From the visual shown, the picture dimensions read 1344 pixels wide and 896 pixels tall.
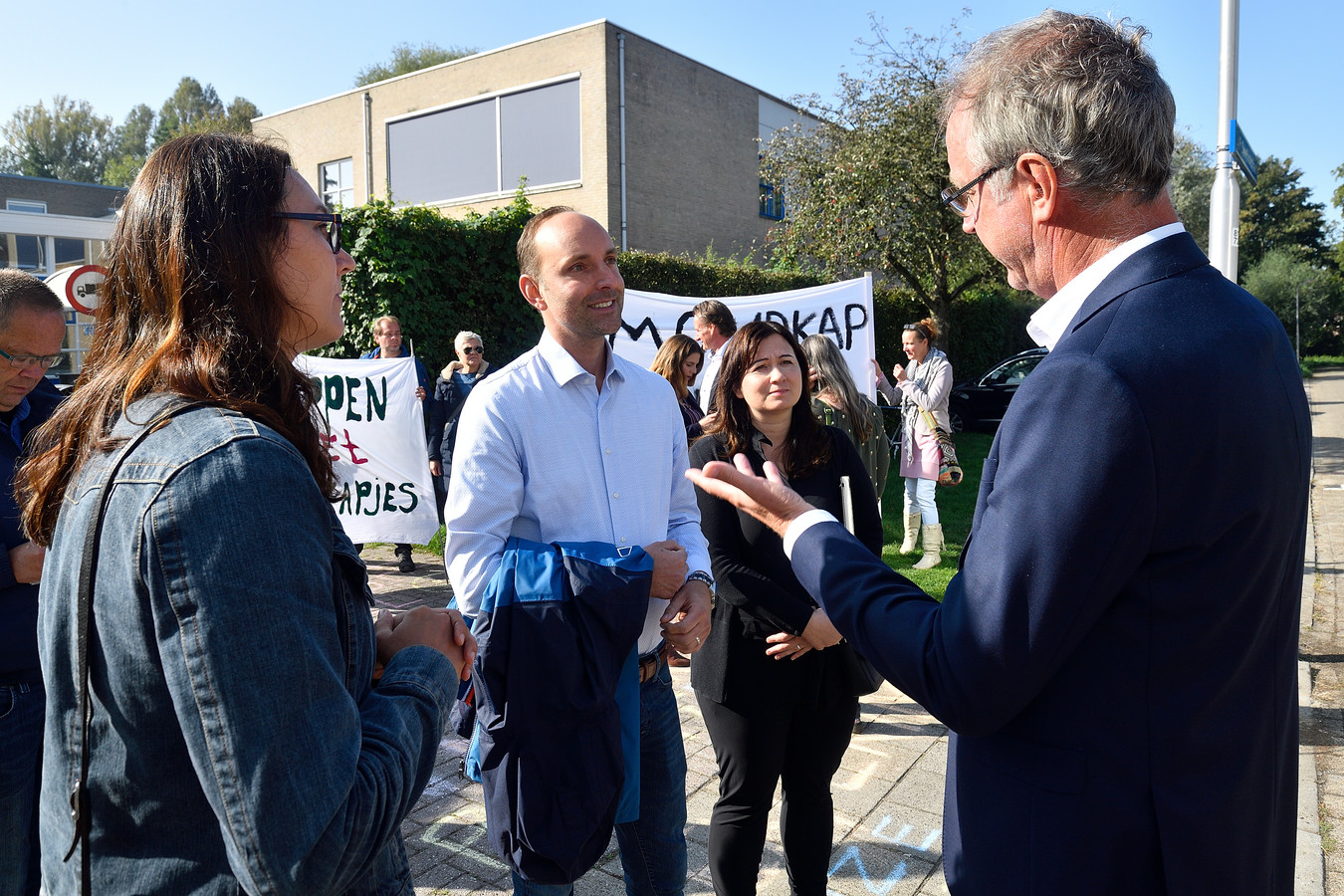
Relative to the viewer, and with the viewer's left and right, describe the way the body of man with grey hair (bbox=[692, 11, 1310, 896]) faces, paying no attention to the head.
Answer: facing away from the viewer and to the left of the viewer

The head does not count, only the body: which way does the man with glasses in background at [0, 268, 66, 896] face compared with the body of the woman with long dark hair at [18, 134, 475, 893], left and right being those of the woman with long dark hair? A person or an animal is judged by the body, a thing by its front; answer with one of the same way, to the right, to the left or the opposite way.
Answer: to the right

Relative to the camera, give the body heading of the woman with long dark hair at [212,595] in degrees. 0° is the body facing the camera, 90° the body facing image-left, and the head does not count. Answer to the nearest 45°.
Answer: approximately 225°

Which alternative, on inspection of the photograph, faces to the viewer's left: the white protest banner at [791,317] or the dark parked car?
the dark parked car

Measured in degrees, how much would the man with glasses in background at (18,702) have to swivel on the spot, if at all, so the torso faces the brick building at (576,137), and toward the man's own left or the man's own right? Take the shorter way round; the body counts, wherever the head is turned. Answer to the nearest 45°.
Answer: approximately 90° to the man's own left

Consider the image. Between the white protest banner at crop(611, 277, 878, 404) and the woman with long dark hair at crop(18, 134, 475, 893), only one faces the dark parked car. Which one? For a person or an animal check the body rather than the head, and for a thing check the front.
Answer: the woman with long dark hair

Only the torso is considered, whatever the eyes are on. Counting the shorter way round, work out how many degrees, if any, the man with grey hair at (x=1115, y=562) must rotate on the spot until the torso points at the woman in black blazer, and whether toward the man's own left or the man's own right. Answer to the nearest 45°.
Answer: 0° — they already face them

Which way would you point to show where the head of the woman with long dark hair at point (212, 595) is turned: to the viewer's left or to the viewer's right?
to the viewer's right

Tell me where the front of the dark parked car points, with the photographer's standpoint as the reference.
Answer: facing to the left of the viewer

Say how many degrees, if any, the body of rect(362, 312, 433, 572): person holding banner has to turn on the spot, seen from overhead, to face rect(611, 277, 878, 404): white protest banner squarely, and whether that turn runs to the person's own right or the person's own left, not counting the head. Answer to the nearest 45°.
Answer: approximately 90° to the person's own left

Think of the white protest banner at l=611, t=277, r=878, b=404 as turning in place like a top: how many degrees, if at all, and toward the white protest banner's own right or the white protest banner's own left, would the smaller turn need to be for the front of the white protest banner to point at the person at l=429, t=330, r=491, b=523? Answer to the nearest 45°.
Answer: approximately 90° to the white protest banner's own right
